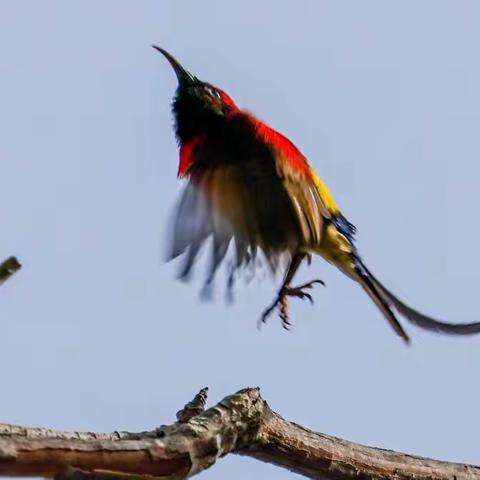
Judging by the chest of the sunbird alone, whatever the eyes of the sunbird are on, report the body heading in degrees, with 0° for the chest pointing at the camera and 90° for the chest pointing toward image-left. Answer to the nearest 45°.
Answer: approximately 90°
